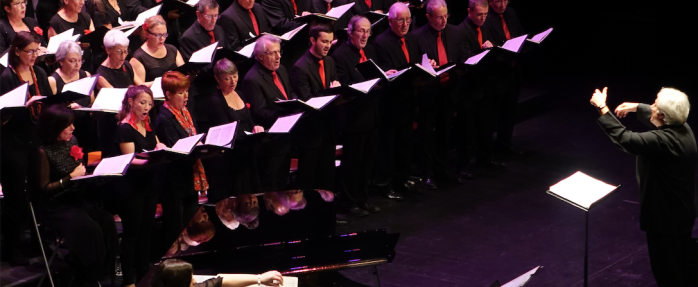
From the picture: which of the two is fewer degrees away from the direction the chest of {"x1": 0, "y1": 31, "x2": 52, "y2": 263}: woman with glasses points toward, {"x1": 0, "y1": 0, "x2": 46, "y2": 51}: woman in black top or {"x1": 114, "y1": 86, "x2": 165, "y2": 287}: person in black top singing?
the person in black top singing

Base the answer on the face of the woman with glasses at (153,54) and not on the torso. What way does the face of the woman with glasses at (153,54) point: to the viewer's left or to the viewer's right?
to the viewer's right

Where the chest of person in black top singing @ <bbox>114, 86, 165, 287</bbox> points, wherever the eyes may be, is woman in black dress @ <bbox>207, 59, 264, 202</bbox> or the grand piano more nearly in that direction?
the grand piano

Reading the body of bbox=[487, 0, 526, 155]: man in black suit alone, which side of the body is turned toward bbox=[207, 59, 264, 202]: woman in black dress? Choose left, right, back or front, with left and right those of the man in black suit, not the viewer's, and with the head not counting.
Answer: right

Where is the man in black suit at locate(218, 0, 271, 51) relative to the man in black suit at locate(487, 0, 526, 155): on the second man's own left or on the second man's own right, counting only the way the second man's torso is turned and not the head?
on the second man's own right

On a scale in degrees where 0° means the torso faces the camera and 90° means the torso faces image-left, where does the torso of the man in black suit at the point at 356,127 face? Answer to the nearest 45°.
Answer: approximately 315°

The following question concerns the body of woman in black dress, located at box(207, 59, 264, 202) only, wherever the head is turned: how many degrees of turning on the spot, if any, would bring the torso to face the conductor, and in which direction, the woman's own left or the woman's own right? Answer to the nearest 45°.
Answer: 0° — they already face them

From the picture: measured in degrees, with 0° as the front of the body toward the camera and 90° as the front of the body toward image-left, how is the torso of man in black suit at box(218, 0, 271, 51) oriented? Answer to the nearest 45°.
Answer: approximately 315°

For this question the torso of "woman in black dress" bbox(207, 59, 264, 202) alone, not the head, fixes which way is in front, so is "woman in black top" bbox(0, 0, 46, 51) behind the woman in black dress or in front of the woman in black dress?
behind

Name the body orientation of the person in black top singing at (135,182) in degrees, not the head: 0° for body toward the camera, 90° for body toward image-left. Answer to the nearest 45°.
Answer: approximately 315°

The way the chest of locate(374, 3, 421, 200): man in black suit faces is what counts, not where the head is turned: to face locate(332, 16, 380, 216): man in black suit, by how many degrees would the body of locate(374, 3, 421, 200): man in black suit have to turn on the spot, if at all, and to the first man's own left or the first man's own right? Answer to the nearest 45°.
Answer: approximately 90° to the first man's own right

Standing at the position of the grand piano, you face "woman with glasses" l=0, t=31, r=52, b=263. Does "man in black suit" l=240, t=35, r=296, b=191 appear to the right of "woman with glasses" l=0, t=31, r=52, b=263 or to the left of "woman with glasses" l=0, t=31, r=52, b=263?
right
